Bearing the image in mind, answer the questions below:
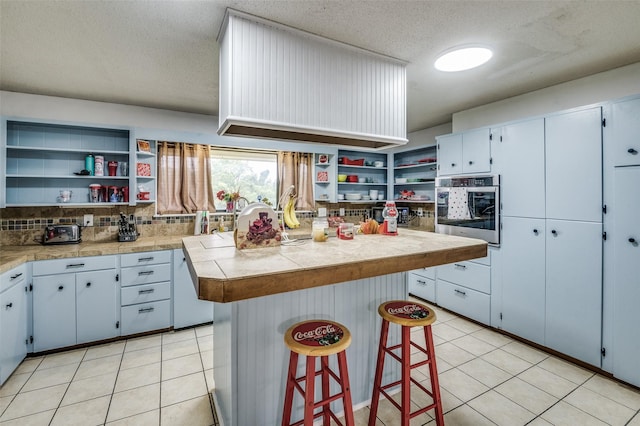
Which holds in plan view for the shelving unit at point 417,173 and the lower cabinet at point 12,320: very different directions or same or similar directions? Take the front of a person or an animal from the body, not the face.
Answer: very different directions

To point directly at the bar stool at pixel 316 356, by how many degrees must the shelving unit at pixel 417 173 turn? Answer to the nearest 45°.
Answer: approximately 45° to its left

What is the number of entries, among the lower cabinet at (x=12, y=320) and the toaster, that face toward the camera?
1

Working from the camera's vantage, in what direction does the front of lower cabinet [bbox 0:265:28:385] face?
facing to the right of the viewer

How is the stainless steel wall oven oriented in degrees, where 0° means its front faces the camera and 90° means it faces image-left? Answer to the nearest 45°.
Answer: approximately 45°

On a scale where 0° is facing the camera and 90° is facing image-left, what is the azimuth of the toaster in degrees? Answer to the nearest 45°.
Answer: approximately 0°

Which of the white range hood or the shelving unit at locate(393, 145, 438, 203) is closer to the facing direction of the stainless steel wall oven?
the white range hood
